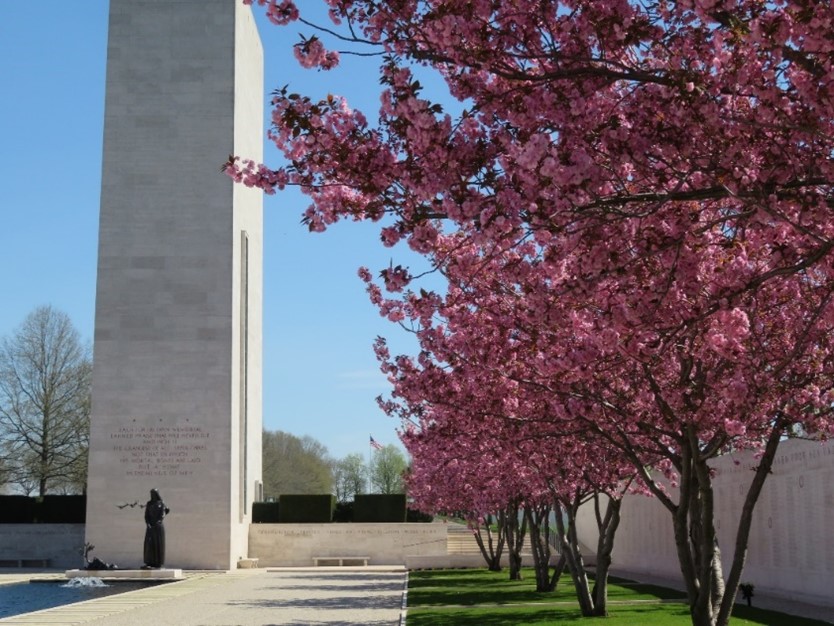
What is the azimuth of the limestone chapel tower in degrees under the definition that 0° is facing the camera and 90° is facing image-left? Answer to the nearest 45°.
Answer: approximately 0°

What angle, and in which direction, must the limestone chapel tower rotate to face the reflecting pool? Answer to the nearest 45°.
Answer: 0° — it already faces it

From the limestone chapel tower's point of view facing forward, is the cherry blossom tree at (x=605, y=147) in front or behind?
in front
